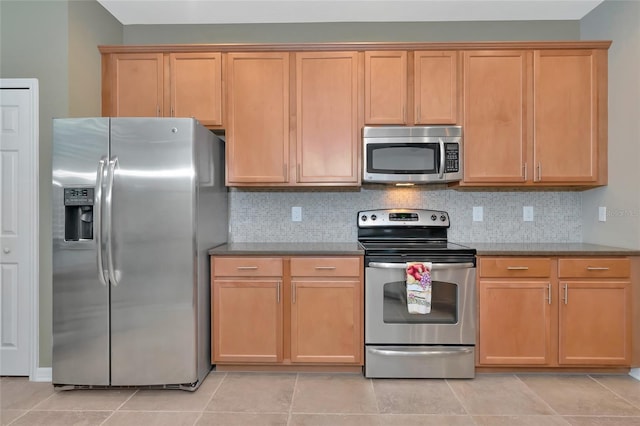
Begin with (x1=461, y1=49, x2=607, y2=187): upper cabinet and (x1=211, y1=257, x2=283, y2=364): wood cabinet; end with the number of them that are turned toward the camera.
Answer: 2

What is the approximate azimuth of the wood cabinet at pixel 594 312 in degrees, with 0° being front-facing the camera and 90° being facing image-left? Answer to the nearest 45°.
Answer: approximately 0°

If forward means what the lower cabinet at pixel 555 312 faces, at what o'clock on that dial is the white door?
The white door is roughly at 2 o'clock from the lower cabinet.

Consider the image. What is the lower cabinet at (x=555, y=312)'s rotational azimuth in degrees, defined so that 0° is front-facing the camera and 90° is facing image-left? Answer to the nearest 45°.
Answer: approximately 0°

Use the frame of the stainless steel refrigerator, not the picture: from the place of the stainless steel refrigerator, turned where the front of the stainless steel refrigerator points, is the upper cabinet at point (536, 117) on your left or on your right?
on your left

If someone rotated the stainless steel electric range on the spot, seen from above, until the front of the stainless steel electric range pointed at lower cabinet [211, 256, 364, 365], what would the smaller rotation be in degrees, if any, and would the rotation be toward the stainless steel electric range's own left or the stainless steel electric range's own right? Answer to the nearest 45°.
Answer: approximately 90° to the stainless steel electric range's own right

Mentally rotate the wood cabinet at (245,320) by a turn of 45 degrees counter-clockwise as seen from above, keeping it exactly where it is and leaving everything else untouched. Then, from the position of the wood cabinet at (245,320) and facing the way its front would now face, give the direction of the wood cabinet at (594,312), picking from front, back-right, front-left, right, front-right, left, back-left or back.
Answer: front-left

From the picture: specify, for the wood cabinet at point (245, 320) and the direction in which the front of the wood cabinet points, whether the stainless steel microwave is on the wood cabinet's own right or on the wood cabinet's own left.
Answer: on the wood cabinet's own left
